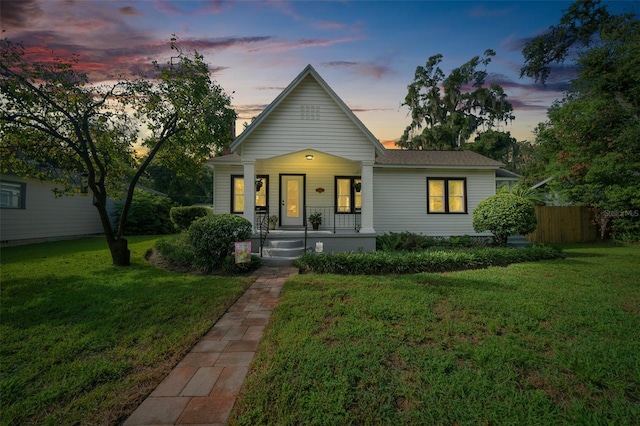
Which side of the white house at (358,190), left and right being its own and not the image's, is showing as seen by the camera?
front

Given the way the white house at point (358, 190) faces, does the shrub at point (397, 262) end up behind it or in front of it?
in front

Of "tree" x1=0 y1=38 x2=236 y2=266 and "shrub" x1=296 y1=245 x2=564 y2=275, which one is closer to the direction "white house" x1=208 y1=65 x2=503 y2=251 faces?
the shrub

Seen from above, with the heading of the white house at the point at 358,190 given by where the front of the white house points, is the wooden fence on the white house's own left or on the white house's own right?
on the white house's own left

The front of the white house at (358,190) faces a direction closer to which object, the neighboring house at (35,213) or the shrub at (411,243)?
the shrub

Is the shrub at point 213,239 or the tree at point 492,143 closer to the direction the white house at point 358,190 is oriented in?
the shrub

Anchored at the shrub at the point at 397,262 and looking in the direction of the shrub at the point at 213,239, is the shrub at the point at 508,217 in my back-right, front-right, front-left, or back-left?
back-right

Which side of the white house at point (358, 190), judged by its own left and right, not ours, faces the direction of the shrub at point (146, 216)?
right

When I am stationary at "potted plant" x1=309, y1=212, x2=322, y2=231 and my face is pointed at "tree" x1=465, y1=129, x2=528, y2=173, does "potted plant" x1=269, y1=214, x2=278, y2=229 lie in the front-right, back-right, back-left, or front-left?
back-left

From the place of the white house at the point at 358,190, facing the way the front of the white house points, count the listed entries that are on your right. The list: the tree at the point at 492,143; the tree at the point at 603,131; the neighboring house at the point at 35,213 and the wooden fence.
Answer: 1

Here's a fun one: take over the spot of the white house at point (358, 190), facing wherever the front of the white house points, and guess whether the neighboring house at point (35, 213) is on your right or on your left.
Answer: on your right

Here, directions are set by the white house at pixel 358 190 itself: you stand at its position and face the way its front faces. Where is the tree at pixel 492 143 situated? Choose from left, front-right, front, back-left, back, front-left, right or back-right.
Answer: back-left

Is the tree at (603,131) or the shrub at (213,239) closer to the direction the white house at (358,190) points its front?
the shrub

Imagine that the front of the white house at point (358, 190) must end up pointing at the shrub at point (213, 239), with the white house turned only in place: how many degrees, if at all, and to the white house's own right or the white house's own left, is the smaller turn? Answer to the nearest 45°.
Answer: approximately 45° to the white house's own right

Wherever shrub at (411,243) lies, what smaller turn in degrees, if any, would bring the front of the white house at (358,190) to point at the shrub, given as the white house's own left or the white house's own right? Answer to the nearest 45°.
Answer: approximately 45° to the white house's own left

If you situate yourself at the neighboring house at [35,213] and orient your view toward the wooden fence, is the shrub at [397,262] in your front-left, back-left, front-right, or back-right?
front-right
